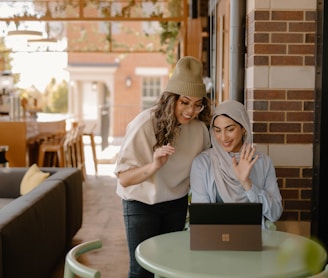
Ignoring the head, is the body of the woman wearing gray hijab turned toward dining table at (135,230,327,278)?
yes

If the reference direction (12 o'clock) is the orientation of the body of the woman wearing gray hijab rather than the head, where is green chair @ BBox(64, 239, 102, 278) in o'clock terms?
The green chair is roughly at 1 o'clock from the woman wearing gray hijab.

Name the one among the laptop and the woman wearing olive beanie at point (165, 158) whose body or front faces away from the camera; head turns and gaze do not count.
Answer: the laptop

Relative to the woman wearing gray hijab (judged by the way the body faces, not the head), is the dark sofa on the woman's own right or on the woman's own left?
on the woman's own right

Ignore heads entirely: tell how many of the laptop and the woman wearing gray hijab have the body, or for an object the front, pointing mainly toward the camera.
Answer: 1

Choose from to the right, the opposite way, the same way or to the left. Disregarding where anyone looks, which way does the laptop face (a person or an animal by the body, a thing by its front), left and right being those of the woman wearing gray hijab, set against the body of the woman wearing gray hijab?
the opposite way

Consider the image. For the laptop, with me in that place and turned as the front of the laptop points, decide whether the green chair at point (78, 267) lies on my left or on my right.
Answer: on my left

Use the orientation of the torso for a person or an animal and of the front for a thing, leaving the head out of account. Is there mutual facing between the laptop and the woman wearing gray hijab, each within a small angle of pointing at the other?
yes

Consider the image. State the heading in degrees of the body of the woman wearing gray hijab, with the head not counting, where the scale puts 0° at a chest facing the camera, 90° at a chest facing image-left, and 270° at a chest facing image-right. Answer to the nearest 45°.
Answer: approximately 0°

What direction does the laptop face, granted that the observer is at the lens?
facing away from the viewer

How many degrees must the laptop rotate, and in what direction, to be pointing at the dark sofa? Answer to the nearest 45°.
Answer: approximately 45° to its left
